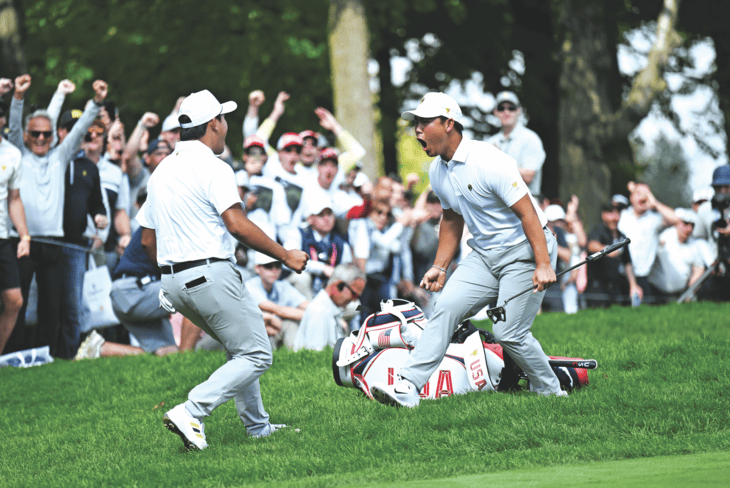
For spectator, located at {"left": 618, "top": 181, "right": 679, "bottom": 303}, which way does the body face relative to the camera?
toward the camera

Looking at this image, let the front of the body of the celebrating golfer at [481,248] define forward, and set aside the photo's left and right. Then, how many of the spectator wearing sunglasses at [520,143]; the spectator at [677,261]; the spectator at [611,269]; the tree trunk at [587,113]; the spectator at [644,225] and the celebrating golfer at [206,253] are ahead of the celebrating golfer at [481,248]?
1

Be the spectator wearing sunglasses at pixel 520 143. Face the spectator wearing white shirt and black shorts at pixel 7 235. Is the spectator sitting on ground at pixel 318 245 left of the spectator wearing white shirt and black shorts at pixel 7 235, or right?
right

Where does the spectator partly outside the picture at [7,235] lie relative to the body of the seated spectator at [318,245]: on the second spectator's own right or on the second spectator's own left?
on the second spectator's own right

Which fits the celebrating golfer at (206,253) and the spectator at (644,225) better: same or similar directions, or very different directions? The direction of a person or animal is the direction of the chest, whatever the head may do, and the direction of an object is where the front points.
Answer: very different directions

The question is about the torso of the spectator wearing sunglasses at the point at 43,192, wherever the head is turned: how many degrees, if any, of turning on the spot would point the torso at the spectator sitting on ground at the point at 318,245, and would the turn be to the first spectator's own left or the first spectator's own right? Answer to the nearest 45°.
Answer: approximately 90° to the first spectator's own left

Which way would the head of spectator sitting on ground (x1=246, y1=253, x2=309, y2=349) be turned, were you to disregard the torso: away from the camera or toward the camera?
toward the camera

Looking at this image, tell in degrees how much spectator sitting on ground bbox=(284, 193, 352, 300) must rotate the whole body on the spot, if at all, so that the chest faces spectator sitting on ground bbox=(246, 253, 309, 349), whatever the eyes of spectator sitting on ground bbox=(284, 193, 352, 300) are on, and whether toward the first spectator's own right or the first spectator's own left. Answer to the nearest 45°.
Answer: approximately 45° to the first spectator's own right
